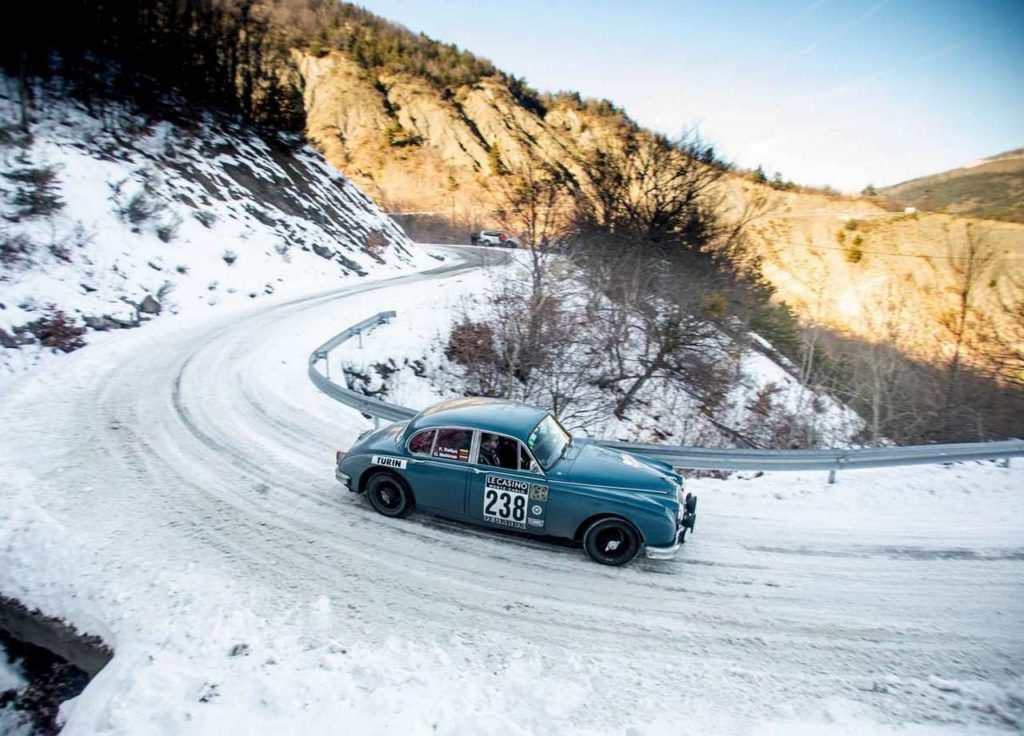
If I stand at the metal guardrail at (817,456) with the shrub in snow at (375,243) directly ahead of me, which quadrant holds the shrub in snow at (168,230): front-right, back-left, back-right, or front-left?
front-left

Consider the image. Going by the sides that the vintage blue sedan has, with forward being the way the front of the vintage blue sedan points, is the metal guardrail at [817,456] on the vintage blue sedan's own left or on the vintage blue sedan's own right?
on the vintage blue sedan's own left

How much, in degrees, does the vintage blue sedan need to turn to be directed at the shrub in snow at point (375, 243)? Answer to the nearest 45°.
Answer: approximately 135° to its left

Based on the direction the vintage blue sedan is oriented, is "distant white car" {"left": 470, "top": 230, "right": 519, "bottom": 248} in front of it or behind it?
behind

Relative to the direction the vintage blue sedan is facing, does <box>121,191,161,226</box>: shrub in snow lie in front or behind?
behind

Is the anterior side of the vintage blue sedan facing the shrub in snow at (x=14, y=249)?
no

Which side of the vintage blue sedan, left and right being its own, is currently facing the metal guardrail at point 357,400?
back

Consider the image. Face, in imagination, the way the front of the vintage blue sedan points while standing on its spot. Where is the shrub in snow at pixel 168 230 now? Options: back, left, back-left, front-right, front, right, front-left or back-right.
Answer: back

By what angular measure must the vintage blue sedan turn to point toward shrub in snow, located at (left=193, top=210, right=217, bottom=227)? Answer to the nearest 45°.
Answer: approximately 180°

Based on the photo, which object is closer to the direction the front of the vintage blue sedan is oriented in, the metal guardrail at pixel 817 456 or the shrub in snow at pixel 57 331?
the metal guardrail

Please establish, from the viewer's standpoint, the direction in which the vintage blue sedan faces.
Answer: facing the viewer and to the right of the viewer

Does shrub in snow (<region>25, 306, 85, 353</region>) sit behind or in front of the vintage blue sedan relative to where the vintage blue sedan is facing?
behind
